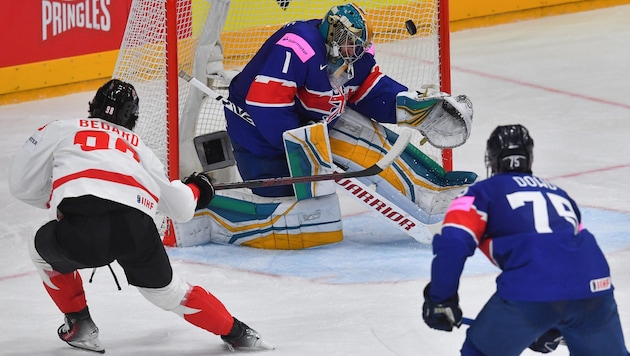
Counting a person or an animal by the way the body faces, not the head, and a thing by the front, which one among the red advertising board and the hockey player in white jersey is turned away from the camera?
the hockey player in white jersey

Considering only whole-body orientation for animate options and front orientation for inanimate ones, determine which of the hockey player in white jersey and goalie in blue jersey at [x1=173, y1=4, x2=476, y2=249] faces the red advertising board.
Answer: the hockey player in white jersey

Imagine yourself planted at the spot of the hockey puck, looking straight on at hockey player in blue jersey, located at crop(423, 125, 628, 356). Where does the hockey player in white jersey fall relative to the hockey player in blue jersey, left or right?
right

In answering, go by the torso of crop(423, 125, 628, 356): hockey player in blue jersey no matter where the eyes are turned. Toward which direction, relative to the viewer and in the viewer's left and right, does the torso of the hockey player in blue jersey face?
facing away from the viewer and to the left of the viewer

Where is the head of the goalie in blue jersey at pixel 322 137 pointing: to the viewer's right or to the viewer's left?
to the viewer's right

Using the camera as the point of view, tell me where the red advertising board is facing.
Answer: facing the viewer and to the right of the viewer

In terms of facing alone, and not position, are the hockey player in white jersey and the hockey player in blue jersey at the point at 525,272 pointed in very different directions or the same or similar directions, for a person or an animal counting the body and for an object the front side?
same or similar directions

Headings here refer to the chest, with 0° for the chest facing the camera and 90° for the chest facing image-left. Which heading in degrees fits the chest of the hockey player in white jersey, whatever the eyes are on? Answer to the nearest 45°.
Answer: approximately 180°

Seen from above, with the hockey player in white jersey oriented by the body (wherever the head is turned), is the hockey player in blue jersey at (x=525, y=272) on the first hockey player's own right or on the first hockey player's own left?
on the first hockey player's own right

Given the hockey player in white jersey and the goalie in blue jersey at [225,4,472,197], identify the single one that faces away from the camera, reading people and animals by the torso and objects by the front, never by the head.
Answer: the hockey player in white jersey

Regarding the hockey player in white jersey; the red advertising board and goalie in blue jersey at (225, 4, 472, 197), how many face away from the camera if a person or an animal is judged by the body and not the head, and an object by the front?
1

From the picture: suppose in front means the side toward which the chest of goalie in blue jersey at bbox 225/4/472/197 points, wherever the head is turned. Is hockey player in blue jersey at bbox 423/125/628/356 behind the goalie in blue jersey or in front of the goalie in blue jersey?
in front

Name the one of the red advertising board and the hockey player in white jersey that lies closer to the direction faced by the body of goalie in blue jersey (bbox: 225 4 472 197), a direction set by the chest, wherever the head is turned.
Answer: the hockey player in white jersey
